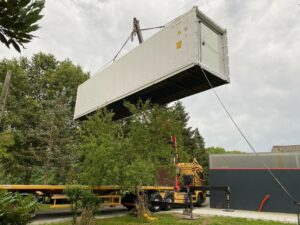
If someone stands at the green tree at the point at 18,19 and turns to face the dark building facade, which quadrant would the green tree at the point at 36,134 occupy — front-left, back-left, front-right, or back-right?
front-left

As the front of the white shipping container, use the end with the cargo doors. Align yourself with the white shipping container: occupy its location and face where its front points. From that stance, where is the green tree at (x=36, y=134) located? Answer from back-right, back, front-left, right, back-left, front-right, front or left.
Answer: back

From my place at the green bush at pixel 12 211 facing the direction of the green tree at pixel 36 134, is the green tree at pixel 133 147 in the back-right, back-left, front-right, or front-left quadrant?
front-right

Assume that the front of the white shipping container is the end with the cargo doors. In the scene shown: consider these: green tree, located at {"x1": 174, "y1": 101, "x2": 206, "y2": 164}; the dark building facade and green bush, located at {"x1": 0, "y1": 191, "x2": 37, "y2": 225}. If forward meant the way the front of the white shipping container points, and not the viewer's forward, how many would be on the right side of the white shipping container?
1

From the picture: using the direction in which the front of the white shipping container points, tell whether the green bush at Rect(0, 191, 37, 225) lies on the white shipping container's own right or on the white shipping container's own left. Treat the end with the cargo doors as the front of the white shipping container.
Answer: on the white shipping container's own right

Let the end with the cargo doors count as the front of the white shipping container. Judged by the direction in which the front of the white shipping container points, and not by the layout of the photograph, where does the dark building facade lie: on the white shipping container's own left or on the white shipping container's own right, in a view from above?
on the white shipping container's own left

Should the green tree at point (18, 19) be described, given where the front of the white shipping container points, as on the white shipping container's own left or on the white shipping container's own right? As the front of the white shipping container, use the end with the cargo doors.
on the white shipping container's own right

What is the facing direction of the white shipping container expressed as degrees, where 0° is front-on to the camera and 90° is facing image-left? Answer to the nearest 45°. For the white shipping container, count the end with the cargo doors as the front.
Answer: approximately 315°

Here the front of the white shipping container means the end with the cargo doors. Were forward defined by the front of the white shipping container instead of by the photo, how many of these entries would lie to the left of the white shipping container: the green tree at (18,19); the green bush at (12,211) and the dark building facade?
1
